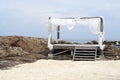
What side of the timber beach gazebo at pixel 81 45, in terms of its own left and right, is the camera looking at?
front
